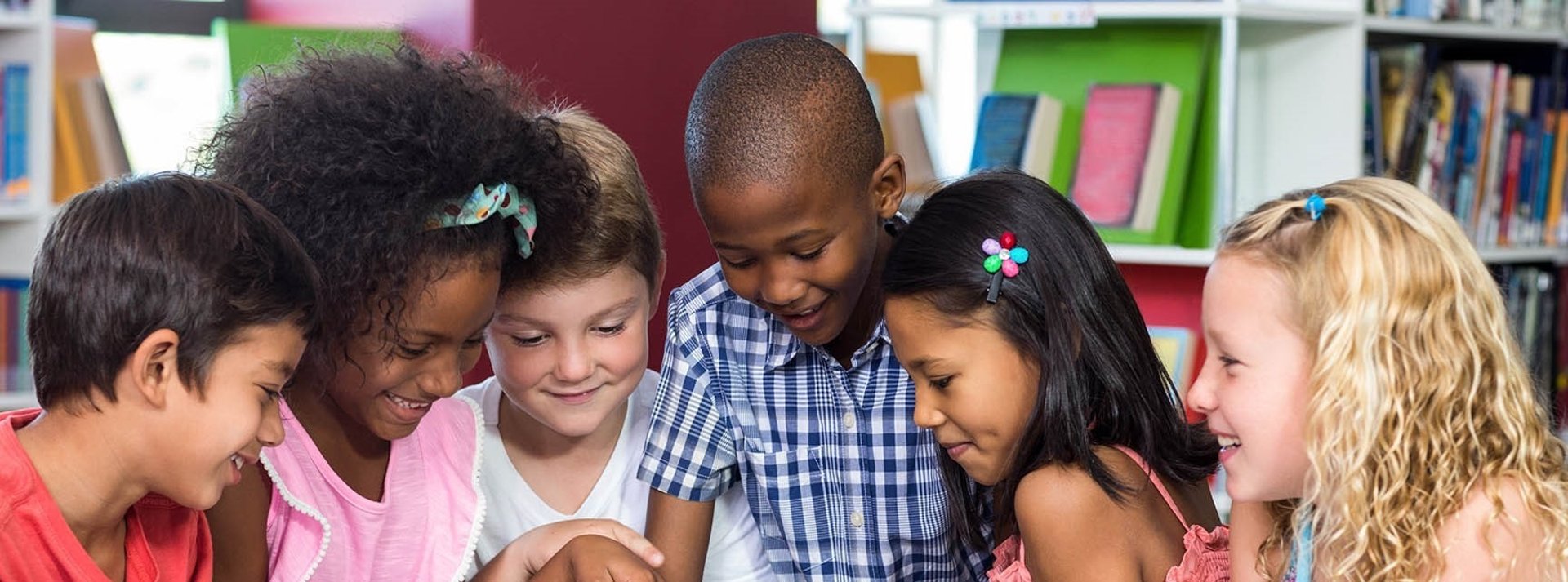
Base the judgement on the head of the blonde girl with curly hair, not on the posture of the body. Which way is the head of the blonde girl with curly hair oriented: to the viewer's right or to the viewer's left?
to the viewer's left

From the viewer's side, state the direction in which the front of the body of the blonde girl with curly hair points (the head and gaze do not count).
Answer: to the viewer's left

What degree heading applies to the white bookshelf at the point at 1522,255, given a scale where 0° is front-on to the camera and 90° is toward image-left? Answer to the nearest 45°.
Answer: approximately 0°

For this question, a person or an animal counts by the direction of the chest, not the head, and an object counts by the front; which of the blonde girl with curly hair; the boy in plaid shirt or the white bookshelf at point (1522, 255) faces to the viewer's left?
the blonde girl with curly hair

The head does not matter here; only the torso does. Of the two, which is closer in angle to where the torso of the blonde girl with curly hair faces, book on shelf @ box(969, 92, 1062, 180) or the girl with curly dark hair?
the girl with curly dark hair

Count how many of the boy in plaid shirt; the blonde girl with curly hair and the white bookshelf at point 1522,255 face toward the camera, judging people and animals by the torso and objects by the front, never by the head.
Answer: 2

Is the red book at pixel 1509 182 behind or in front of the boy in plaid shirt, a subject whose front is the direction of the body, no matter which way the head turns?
behind

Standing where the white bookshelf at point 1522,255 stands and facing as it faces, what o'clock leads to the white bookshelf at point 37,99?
the white bookshelf at point 37,99 is roughly at 2 o'clock from the white bookshelf at point 1522,255.

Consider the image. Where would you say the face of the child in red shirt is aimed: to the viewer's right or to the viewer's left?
to the viewer's right
